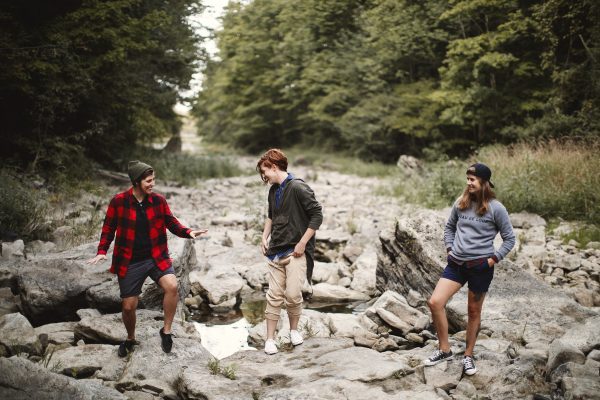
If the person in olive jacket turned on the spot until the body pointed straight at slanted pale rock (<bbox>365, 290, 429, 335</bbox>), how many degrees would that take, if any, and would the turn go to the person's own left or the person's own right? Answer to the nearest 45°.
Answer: approximately 180°

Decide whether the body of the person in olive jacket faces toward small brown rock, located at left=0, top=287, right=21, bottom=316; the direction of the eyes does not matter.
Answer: no

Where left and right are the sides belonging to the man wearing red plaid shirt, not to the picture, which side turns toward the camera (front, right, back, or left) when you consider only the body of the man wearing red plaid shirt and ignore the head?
front

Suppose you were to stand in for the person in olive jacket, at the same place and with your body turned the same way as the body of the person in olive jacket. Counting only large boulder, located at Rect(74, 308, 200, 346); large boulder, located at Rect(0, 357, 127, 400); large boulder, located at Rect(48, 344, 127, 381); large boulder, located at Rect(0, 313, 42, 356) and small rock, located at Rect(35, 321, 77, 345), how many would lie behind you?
0

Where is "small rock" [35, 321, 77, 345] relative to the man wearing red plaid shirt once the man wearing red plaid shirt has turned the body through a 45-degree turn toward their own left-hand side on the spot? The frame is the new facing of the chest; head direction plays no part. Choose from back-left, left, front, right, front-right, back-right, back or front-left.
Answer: back

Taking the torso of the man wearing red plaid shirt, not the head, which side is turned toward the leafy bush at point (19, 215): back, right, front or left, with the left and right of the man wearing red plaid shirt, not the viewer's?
back

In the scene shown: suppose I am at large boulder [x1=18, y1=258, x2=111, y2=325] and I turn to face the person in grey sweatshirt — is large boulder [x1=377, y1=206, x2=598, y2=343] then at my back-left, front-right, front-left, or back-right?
front-left

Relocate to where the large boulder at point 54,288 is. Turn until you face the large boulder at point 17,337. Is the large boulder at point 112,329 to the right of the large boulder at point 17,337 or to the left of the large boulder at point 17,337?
left

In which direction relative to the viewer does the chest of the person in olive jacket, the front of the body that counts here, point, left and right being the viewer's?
facing the viewer and to the left of the viewer

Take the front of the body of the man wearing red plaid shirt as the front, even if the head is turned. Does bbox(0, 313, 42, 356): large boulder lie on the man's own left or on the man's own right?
on the man's own right

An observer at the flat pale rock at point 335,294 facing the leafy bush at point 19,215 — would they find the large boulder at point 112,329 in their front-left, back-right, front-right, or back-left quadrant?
front-left

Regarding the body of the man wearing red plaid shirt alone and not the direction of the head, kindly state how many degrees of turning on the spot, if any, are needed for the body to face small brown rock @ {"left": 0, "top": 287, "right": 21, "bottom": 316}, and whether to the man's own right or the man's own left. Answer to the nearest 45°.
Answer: approximately 135° to the man's own right

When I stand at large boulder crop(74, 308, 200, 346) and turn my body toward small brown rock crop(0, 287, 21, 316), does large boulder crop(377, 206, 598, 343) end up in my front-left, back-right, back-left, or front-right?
back-right

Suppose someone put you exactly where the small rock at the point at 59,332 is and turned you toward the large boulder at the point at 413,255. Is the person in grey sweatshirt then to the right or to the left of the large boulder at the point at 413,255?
right

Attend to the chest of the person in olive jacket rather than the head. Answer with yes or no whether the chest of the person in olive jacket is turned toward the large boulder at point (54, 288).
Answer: no

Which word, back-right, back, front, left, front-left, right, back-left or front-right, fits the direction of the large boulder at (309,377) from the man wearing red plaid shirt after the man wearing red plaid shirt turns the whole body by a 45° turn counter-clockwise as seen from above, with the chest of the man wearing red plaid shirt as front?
front

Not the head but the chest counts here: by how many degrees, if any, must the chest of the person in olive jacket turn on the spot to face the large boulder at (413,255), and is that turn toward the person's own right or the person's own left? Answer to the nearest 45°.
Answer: approximately 180°
